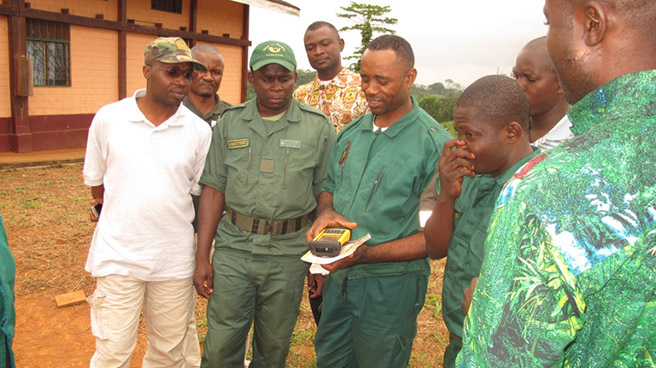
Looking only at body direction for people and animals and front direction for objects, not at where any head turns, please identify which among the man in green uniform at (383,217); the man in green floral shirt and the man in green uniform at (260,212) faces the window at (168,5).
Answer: the man in green floral shirt

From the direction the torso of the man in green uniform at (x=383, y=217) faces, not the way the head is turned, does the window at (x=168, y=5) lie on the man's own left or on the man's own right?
on the man's own right

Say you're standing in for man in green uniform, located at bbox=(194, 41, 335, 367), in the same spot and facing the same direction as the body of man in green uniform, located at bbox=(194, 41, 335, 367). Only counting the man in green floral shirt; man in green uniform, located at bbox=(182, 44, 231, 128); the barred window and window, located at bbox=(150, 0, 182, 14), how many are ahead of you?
1

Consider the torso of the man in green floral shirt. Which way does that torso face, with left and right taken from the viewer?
facing away from the viewer and to the left of the viewer

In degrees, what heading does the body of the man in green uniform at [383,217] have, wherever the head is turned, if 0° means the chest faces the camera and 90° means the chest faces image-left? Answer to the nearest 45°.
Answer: approximately 45°

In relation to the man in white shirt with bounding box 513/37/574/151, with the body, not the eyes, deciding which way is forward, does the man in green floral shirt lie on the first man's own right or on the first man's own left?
on the first man's own left

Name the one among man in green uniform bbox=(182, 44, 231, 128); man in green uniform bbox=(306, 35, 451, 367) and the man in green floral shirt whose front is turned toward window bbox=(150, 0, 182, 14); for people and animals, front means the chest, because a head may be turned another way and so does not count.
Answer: the man in green floral shirt

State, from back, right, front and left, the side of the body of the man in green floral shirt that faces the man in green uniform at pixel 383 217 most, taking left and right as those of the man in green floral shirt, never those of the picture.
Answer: front

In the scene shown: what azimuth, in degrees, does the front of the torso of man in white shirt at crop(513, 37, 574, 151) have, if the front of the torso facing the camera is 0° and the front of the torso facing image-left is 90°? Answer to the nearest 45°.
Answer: approximately 45°

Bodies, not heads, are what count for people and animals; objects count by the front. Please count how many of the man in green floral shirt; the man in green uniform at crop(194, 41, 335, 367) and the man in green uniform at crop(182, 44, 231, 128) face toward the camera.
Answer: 2

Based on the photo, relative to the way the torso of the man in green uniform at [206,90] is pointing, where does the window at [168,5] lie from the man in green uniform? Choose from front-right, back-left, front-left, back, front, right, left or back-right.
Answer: back

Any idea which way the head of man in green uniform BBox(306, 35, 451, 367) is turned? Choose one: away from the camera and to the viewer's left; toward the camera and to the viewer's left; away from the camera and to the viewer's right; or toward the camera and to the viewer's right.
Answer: toward the camera and to the viewer's left

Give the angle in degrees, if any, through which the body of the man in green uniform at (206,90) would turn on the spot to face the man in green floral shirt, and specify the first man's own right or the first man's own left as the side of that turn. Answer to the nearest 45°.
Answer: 0° — they already face them

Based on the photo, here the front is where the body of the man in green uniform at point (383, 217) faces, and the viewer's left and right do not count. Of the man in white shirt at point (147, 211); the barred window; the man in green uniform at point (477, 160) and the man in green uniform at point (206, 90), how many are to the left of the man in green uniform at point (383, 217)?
1
